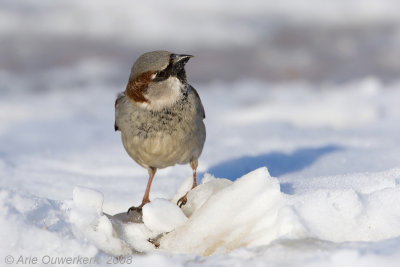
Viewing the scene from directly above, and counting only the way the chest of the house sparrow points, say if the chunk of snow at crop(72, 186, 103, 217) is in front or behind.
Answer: in front

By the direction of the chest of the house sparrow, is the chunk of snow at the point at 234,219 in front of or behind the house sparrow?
in front

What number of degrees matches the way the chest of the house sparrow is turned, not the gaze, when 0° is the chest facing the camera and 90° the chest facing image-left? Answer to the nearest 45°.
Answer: approximately 0°
